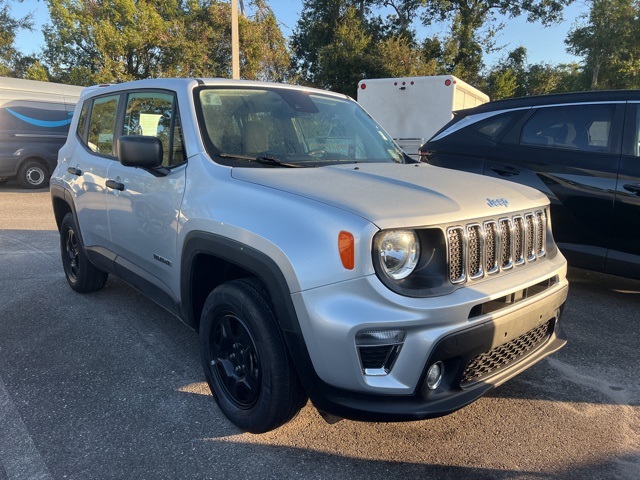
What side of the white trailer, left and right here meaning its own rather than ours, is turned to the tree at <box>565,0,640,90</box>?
front

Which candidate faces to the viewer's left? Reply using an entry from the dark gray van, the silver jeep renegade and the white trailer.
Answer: the dark gray van

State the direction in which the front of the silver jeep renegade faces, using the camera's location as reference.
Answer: facing the viewer and to the right of the viewer

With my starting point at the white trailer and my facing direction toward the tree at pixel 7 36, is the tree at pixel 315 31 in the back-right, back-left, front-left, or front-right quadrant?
front-right

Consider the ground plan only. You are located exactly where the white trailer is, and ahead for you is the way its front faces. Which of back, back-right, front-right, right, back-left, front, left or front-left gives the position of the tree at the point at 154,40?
left

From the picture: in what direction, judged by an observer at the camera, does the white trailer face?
facing away from the viewer and to the right of the viewer

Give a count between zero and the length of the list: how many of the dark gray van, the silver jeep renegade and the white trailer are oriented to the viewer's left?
1

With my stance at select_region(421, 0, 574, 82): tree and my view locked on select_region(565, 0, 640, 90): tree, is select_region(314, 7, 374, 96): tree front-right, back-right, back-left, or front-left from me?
back-right

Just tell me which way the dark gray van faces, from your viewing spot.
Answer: facing to the left of the viewer
